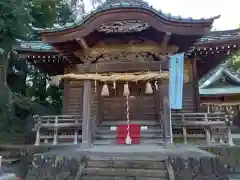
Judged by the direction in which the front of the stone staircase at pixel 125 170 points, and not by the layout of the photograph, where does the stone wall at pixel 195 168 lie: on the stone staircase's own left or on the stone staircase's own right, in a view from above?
on the stone staircase's own left

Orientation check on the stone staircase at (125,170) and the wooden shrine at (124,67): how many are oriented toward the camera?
2

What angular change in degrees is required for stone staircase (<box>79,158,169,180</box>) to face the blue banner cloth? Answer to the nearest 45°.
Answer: approximately 135° to its left

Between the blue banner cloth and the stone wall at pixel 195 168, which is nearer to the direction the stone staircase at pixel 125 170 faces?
the stone wall

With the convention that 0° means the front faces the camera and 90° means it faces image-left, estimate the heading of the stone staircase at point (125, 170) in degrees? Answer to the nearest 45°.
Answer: approximately 0°

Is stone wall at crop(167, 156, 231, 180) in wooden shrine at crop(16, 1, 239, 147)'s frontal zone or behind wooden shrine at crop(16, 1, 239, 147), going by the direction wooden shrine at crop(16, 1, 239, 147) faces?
frontal zone

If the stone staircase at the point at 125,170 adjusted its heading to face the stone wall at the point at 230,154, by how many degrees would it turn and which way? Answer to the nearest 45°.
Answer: approximately 135° to its left

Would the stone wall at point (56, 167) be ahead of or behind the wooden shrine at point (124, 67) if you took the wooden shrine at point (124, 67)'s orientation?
ahead

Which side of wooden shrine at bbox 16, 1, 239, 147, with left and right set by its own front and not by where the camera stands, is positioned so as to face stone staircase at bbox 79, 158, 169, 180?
front

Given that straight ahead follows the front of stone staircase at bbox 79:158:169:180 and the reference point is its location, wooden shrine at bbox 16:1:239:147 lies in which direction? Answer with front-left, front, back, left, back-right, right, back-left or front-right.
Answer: back
